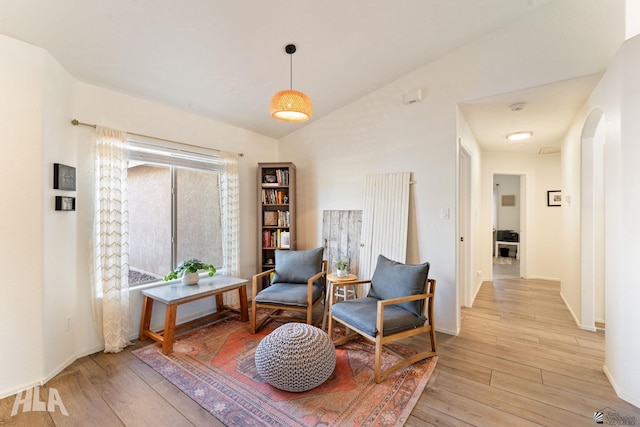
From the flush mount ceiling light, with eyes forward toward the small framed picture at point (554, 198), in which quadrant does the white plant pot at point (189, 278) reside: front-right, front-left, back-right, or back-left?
back-left

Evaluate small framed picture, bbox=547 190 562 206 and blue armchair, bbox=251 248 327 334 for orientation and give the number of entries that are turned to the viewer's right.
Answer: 0

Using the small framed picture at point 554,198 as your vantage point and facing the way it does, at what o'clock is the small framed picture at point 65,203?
the small framed picture at point 65,203 is roughly at 1 o'clock from the small framed picture at point 554,198.

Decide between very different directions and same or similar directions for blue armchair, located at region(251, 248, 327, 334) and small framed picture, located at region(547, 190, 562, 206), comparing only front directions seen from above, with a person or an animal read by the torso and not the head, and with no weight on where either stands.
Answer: same or similar directions

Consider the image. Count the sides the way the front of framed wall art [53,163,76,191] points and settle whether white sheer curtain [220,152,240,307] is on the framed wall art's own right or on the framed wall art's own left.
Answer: on the framed wall art's own left

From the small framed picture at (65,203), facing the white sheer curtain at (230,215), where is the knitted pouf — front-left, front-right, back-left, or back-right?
front-right

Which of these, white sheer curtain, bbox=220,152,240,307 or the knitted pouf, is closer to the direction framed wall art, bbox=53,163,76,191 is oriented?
the knitted pouf

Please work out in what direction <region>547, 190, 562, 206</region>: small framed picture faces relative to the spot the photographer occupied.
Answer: facing the viewer

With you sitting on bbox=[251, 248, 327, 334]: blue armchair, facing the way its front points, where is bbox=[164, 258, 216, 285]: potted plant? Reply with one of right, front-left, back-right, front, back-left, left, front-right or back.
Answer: front-right

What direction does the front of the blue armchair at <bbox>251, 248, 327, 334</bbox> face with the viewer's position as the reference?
facing the viewer and to the left of the viewer

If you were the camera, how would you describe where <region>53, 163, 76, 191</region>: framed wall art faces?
facing the viewer and to the right of the viewer

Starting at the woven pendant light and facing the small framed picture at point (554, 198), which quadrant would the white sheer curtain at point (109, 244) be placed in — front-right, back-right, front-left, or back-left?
back-left

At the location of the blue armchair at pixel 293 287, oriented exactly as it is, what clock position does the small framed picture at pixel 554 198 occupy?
The small framed picture is roughly at 7 o'clock from the blue armchair.

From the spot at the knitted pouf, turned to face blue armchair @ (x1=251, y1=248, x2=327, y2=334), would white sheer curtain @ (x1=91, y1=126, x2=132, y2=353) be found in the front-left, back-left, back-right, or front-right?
front-left

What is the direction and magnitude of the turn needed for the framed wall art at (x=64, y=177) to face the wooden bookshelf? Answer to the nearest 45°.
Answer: approximately 45° to its left

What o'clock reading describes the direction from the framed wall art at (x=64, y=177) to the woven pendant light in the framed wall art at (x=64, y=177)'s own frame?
The woven pendant light is roughly at 12 o'clock from the framed wall art.
